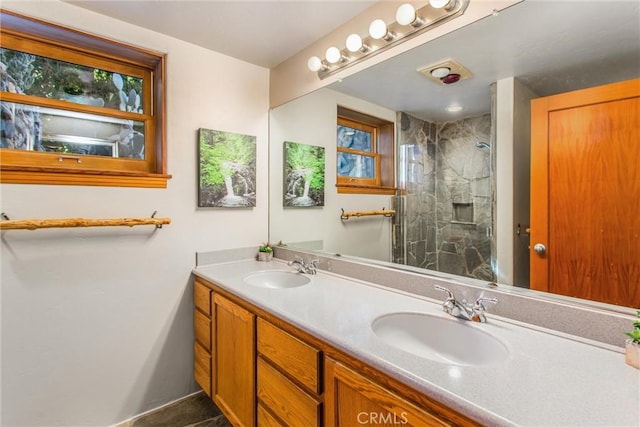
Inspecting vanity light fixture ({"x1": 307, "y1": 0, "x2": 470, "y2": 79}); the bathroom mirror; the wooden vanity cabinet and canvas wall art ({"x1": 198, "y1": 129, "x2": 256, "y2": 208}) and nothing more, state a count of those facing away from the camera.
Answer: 0

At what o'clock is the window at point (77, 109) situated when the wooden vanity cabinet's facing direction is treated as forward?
The window is roughly at 2 o'clock from the wooden vanity cabinet.

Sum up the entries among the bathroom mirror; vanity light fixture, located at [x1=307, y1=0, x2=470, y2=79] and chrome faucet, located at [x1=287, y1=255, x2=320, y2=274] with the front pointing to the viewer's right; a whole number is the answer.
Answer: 0

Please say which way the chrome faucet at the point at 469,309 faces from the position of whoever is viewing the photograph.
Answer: facing the viewer and to the left of the viewer

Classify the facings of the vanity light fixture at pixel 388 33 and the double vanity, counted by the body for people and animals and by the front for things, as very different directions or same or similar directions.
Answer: same or similar directions

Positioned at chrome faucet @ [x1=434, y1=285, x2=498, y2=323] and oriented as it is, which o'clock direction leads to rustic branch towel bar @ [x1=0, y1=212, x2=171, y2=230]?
The rustic branch towel bar is roughly at 1 o'clock from the chrome faucet.

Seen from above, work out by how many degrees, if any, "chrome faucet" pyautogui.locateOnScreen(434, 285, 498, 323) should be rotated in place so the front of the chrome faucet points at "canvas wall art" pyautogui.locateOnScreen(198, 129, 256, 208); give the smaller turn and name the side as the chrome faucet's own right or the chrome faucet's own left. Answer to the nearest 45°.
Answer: approximately 45° to the chrome faucet's own right

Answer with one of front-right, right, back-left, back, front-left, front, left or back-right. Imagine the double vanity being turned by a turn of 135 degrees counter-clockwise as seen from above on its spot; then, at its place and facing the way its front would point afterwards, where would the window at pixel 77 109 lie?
back

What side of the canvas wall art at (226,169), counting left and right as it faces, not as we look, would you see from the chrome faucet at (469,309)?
front

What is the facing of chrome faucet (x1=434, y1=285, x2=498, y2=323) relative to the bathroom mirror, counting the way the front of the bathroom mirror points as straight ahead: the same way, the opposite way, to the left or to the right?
the same way

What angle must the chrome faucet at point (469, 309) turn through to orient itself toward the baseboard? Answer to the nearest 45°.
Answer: approximately 45° to its right
